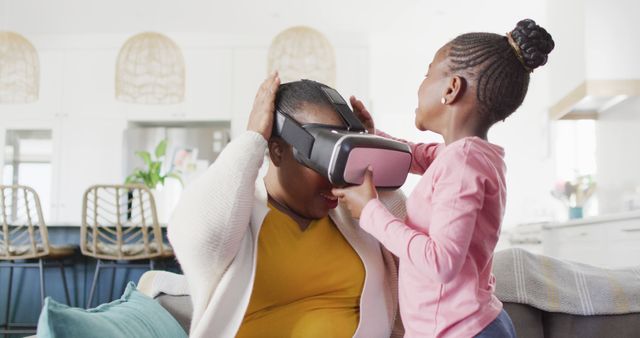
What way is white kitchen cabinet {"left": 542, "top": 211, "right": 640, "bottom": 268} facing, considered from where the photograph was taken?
facing the viewer and to the left of the viewer

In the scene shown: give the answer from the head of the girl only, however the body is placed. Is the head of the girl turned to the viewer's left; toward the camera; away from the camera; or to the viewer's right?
to the viewer's left

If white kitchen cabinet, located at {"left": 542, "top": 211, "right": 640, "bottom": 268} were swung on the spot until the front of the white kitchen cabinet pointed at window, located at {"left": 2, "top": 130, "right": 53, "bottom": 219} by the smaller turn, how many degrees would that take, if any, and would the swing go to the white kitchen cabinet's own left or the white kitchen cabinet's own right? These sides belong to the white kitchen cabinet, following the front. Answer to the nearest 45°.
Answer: approximately 45° to the white kitchen cabinet's own right

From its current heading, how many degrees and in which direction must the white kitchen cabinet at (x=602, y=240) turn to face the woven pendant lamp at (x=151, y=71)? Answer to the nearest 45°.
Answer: approximately 45° to its right

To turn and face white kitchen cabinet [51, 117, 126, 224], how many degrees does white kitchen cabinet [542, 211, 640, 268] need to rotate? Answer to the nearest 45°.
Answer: approximately 45° to its right
